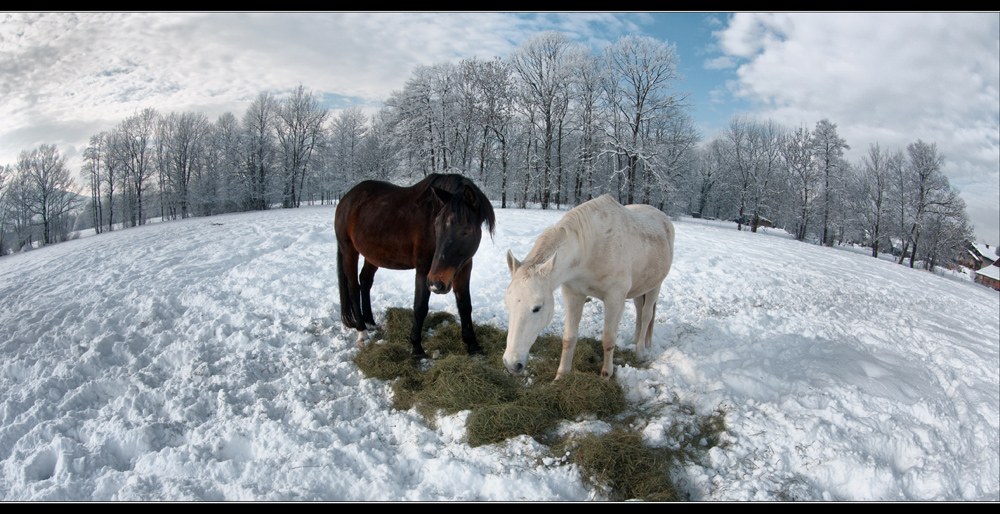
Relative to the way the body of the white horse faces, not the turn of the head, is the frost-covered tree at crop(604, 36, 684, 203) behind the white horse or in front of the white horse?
behind

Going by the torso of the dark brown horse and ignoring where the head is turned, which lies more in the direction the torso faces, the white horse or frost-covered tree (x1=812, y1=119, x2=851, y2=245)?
the white horse

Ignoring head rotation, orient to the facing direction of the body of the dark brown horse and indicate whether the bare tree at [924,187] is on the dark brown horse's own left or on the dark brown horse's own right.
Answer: on the dark brown horse's own left

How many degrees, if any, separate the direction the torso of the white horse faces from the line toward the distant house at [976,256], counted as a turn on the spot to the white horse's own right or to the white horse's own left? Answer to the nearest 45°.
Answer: approximately 180°

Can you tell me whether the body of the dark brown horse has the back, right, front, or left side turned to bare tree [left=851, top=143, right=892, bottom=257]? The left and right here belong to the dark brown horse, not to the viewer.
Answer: left

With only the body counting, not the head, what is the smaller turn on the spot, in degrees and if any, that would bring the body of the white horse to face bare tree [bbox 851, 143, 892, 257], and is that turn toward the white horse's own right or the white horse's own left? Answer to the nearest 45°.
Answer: approximately 180°

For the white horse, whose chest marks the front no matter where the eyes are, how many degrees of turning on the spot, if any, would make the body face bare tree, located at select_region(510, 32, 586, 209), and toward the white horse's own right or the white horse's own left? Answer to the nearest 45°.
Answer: approximately 135° to the white horse's own right

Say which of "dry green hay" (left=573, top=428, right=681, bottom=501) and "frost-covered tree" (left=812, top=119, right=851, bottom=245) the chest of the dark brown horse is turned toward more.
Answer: the dry green hay

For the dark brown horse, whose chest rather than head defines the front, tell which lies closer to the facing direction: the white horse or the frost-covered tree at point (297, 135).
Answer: the white horse

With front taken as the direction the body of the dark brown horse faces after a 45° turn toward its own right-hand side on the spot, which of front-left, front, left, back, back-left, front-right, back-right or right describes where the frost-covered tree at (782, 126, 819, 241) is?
back-left

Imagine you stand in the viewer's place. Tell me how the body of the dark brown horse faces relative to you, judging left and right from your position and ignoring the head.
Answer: facing the viewer and to the right of the viewer

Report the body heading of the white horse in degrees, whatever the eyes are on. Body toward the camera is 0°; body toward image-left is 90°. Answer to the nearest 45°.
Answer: approximately 45°

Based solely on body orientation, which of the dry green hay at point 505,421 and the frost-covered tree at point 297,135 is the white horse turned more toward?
the dry green hay

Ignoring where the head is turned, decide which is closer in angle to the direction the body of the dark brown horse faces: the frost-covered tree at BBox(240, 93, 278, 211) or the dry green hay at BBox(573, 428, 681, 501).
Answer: the dry green hay

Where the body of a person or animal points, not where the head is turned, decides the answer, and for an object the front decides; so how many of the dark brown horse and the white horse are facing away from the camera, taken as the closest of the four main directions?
0
